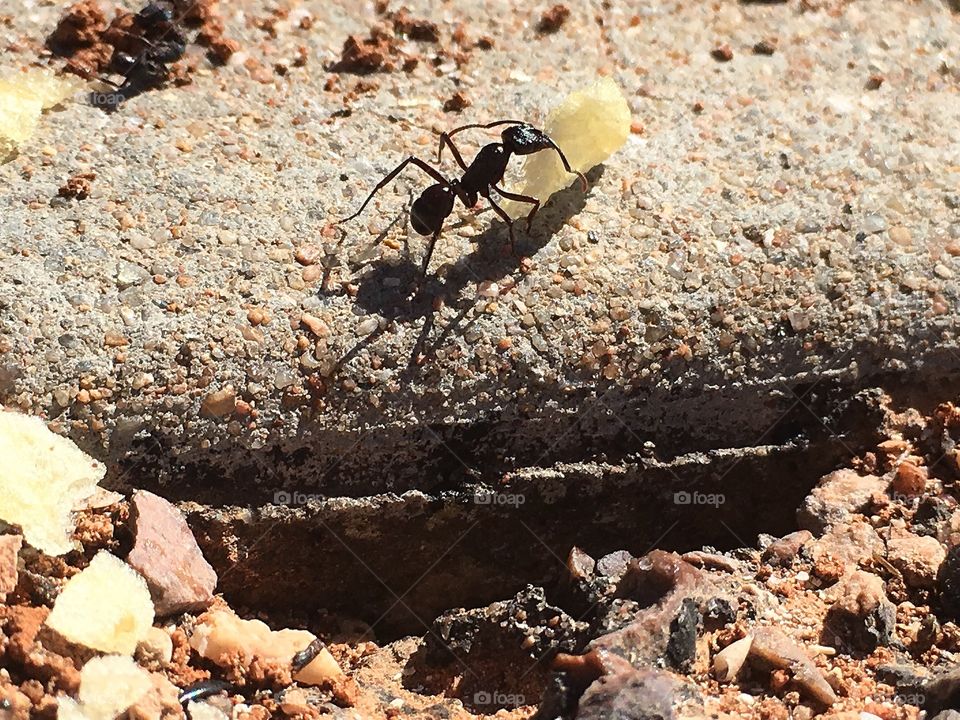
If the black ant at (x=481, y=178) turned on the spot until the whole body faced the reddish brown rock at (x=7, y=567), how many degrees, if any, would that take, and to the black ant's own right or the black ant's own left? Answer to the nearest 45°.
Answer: approximately 180°

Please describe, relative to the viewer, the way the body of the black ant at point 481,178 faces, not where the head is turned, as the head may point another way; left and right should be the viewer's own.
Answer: facing away from the viewer and to the right of the viewer

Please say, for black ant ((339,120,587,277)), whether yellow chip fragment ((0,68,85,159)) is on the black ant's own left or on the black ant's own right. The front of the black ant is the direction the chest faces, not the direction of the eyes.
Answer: on the black ant's own left

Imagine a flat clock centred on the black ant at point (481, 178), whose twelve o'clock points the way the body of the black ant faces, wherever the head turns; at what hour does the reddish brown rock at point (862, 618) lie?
The reddish brown rock is roughly at 3 o'clock from the black ant.

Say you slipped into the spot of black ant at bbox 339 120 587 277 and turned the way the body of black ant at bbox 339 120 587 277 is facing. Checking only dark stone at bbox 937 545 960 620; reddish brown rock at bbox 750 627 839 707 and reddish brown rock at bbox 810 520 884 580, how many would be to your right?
3

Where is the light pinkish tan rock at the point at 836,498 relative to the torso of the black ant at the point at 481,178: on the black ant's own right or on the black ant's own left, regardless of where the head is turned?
on the black ant's own right

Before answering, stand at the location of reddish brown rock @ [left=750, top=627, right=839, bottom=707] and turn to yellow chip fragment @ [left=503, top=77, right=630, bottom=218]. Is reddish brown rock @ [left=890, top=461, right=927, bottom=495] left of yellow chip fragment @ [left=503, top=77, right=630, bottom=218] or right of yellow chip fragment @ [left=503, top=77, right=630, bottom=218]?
right

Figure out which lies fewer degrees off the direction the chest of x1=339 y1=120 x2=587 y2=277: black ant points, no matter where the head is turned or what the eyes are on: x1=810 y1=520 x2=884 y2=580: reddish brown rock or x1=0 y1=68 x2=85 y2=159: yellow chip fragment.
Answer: the reddish brown rock

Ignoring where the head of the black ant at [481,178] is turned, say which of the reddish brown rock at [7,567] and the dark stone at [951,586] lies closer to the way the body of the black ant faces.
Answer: the dark stone

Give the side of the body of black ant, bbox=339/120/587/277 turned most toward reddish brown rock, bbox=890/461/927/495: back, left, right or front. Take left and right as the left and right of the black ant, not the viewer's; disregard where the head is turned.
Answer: right

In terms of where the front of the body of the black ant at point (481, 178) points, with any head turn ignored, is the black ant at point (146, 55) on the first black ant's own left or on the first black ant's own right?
on the first black ant's own left

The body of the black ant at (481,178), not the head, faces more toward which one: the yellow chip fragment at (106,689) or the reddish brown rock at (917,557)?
the reddish brown rock

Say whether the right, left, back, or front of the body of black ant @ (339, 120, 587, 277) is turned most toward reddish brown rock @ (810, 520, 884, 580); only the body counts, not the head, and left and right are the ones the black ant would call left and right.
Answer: right
